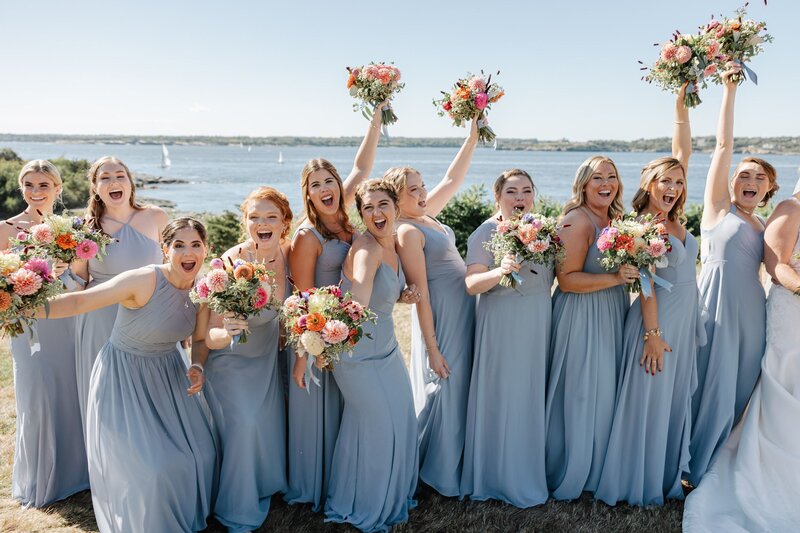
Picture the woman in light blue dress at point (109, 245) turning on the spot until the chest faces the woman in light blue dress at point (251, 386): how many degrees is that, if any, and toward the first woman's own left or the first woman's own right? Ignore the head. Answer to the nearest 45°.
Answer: approximately 45° to the first woman's own left

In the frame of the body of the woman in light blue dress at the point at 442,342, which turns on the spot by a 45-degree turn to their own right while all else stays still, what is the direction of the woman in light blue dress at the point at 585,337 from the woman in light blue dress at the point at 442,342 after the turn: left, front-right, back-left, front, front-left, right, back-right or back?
left

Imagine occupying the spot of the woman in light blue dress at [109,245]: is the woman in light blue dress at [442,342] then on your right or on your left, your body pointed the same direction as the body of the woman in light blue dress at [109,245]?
on your left

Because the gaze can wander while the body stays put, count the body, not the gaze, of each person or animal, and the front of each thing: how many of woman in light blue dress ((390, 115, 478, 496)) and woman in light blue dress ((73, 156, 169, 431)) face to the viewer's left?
0

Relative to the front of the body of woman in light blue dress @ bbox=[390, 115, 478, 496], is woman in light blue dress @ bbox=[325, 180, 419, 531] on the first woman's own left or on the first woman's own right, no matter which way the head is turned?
on the first woman's own right

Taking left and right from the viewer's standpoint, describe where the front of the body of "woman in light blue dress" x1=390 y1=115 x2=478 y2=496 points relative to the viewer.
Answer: facing the viewer and to the right of the viewer

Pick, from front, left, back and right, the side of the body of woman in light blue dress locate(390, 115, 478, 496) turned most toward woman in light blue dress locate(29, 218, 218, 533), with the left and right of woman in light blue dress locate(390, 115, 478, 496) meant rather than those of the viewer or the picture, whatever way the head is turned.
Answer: right

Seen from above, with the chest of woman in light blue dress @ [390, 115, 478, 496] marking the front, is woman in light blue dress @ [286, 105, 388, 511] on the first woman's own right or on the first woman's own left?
on the first woman's own right

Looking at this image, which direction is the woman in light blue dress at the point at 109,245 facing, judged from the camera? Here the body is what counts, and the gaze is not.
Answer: toward the camera

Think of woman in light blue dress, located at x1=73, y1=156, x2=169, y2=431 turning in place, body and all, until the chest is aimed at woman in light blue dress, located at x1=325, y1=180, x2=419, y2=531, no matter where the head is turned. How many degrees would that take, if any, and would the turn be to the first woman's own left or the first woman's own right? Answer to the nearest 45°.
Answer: approximately 45° to the first woman's own left

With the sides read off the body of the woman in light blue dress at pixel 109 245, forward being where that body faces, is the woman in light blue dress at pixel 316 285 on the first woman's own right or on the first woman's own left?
on the first woman's own left

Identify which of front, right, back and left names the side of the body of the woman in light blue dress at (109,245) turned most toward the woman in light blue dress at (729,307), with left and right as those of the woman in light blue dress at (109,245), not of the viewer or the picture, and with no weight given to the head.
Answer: left
